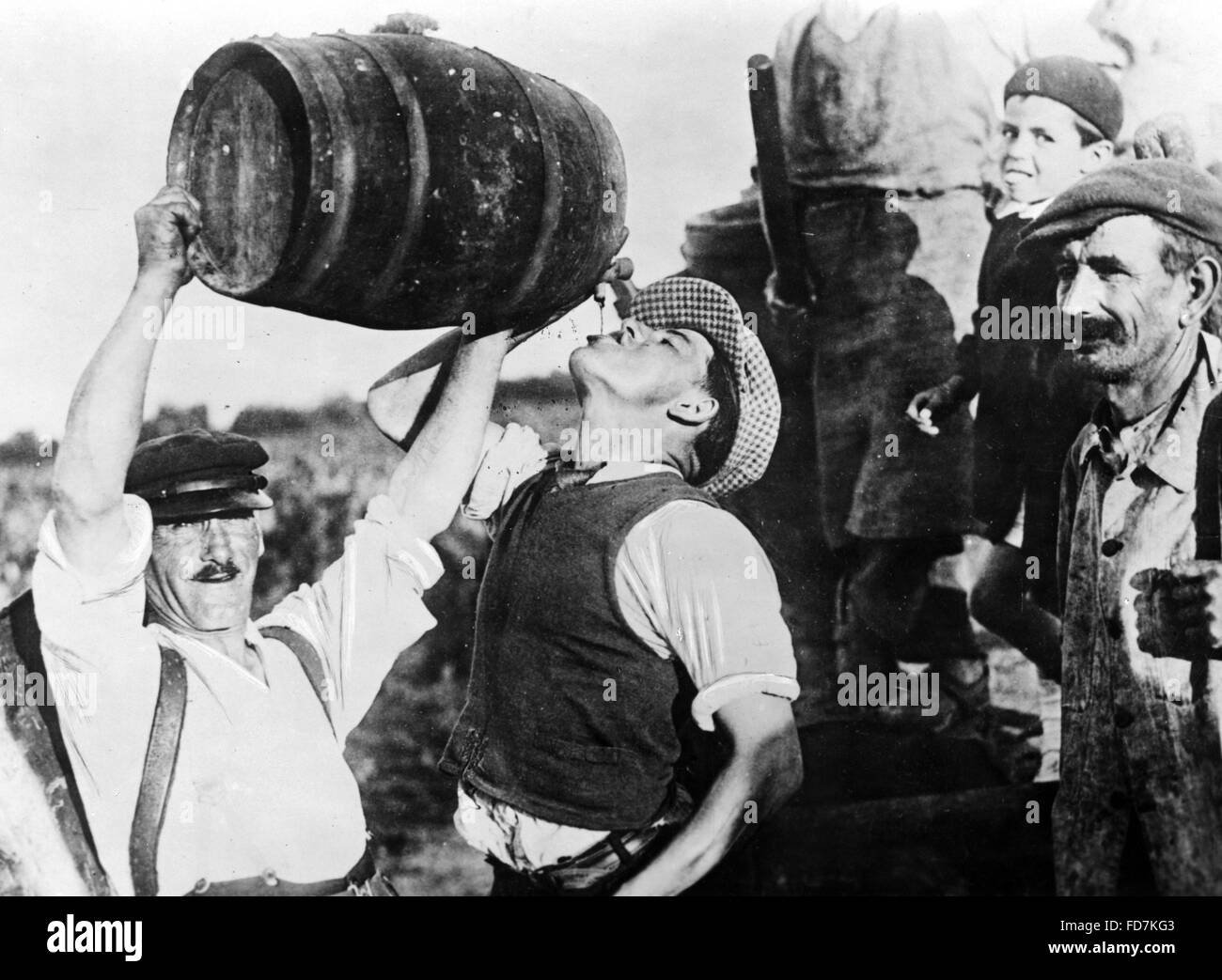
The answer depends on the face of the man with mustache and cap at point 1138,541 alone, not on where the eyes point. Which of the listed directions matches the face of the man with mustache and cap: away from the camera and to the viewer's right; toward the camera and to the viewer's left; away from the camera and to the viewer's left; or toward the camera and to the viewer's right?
toward the camera and to the viewer's left

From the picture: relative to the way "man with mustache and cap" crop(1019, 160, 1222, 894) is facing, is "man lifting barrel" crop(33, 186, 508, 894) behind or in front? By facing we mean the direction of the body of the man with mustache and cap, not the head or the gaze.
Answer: in front

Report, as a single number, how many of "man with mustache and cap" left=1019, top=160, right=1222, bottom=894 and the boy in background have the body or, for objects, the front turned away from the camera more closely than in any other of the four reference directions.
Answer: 0

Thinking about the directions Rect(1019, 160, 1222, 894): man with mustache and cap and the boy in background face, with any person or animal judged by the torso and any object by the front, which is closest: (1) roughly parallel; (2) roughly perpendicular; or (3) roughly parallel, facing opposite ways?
roughly parallel

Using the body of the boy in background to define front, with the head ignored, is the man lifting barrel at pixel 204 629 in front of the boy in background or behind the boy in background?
in front

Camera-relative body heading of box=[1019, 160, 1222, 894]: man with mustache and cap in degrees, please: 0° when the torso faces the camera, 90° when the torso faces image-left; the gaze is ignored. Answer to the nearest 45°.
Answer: approximately 45°

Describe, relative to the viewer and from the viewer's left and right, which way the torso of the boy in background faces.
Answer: facing the viewer and to the left of the viewer
